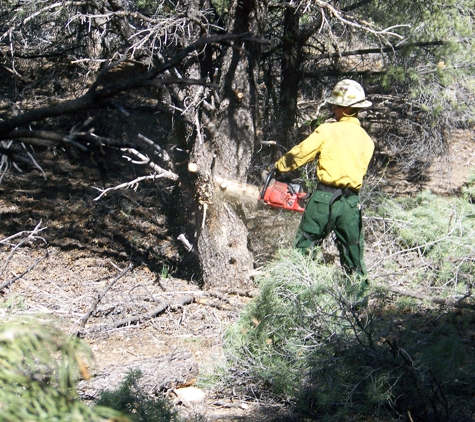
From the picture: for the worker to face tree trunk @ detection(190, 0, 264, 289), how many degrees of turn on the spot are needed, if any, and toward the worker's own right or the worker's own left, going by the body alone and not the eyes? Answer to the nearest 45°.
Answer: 0° — they already face it

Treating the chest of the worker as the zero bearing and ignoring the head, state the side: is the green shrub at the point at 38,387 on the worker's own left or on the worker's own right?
on the worker's own left

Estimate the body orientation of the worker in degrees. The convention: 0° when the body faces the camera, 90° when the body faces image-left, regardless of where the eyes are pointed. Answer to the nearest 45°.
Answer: approximately 135°

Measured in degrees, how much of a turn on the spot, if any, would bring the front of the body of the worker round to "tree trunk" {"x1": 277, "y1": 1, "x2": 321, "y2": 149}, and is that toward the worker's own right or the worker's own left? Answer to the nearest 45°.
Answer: approximately 45° to the worker's own right

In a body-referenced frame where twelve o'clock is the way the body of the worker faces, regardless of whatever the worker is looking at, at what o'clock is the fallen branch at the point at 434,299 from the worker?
The fallen branch is roughly at 5 o'clock from the worker.

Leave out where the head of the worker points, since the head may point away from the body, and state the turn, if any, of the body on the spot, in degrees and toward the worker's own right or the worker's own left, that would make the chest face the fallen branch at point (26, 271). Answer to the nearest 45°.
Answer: approximately 45° to the worker's own left

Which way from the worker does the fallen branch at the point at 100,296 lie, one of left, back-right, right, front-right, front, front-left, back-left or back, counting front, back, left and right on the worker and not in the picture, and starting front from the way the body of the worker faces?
front-left
